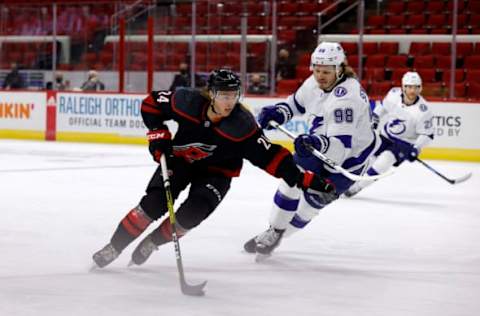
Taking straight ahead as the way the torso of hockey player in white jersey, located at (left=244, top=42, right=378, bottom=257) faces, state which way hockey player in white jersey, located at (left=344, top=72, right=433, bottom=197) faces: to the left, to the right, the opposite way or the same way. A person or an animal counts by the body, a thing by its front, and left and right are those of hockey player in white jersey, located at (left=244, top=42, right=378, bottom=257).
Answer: the same way

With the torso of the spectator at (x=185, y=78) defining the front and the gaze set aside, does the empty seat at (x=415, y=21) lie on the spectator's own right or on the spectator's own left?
on the spectator's own left

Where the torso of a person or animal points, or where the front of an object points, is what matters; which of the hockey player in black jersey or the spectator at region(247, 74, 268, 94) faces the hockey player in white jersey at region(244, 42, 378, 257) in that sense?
the spectator

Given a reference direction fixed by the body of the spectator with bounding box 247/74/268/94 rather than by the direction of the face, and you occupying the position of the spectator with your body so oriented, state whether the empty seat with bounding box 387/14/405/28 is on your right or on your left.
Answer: on your left

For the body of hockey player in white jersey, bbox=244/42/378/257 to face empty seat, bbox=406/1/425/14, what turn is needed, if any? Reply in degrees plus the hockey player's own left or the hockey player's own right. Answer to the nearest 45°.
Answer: approximately 135° to the hockey player's own right

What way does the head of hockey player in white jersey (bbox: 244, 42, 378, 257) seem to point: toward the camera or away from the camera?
toward the camera

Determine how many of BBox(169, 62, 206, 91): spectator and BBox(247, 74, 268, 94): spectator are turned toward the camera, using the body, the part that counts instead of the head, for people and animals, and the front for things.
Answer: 2

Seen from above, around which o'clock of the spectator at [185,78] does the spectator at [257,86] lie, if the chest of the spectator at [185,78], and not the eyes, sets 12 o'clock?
the spectator at [257,86] is roughly at 10 o'clock from the spectator at [185,78].

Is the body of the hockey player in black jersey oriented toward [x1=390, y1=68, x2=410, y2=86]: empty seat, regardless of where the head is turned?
no

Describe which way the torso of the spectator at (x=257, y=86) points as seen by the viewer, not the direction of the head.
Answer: toward the camera

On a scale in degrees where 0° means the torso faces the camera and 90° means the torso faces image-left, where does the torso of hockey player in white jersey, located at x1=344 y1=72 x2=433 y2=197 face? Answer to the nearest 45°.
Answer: approximately 45°

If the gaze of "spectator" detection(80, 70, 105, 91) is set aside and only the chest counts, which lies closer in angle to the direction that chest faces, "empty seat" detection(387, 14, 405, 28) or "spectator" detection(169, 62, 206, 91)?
the spectator

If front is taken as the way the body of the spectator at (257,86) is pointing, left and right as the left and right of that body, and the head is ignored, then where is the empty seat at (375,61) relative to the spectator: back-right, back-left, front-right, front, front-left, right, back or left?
left

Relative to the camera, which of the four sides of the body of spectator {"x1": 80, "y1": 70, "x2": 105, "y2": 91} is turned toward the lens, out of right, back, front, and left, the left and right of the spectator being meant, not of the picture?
front

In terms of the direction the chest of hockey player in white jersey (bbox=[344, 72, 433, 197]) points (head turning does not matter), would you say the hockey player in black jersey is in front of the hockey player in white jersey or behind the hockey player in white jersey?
in front

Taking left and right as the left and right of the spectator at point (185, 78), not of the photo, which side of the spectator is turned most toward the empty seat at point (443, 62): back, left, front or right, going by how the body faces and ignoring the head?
left

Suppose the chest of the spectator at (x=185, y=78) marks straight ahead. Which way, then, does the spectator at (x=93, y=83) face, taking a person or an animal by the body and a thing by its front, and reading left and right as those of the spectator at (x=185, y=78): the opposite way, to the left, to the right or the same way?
the same way

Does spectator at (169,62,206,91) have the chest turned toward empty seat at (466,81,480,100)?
no

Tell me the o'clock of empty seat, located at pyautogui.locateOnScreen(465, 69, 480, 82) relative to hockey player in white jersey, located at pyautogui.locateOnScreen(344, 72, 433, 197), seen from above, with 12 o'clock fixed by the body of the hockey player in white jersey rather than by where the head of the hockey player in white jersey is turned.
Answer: The empty seat is roughly at 5 o'clock from the hockey player in white jersey.
